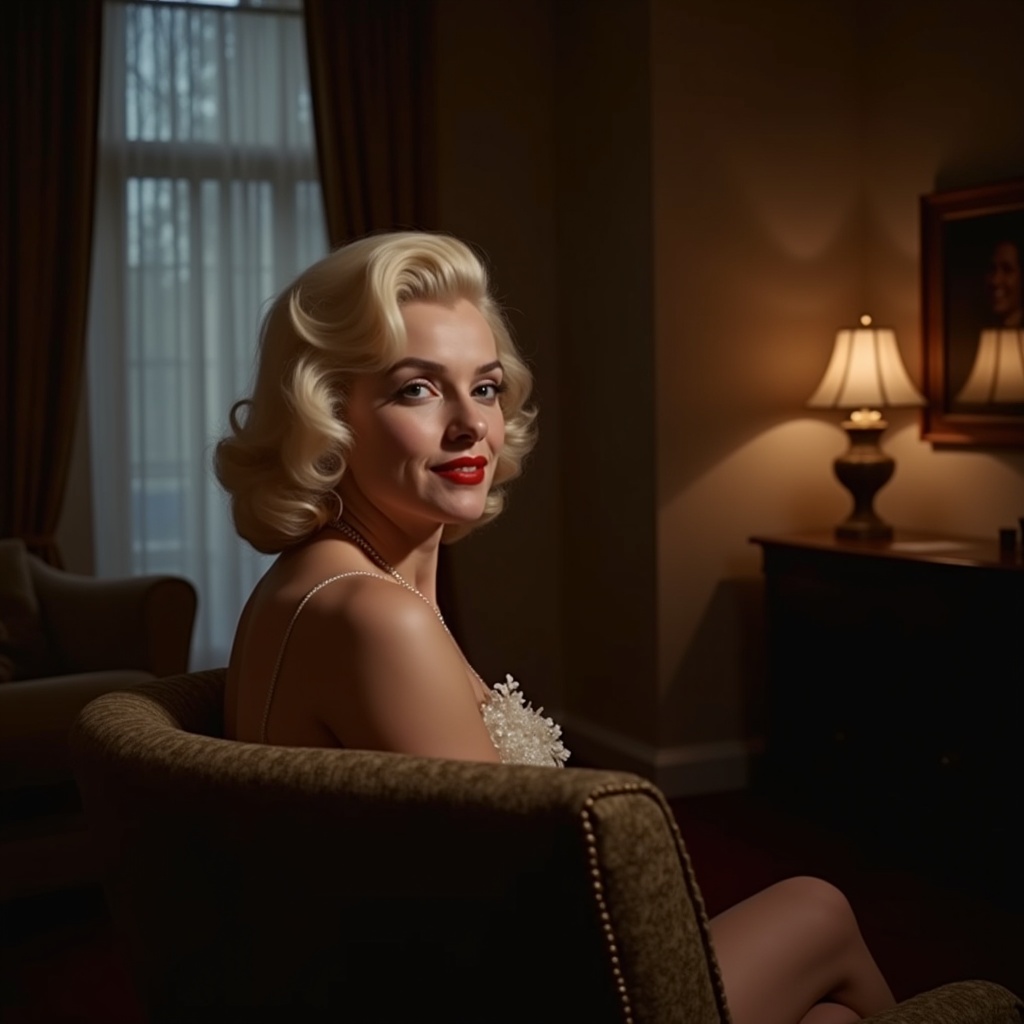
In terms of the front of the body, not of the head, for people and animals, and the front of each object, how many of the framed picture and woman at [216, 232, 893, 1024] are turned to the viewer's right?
1

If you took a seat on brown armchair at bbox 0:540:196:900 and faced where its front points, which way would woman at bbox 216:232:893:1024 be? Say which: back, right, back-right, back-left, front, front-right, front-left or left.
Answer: front-right

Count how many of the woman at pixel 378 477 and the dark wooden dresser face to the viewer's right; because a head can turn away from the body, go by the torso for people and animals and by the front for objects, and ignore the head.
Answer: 1

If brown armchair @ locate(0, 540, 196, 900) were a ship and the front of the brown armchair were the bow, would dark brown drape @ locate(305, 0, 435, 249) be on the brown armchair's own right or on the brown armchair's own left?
on the brown armchair's own left

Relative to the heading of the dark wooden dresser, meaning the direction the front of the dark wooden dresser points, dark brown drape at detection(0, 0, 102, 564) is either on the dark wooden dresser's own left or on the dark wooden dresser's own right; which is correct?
on the dark wooden dresser's own right

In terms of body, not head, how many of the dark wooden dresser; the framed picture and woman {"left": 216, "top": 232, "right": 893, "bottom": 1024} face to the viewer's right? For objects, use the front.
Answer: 1

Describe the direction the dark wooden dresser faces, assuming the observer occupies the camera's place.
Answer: facing the viewer and to the left of the viewer

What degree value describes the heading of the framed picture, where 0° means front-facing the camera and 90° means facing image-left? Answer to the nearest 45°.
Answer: approximately 45°

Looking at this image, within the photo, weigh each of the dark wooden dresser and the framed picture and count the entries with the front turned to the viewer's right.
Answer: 0

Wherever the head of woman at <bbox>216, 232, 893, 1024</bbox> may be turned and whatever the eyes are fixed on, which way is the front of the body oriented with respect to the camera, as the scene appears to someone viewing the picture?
to the viewer's right

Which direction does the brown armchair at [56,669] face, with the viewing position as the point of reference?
facing the viewer and to the right of the viewer

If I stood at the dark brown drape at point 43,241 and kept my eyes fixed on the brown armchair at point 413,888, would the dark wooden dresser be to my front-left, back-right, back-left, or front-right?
front-left

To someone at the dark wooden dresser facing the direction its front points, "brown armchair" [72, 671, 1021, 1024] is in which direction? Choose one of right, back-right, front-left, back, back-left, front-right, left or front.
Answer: front-left
